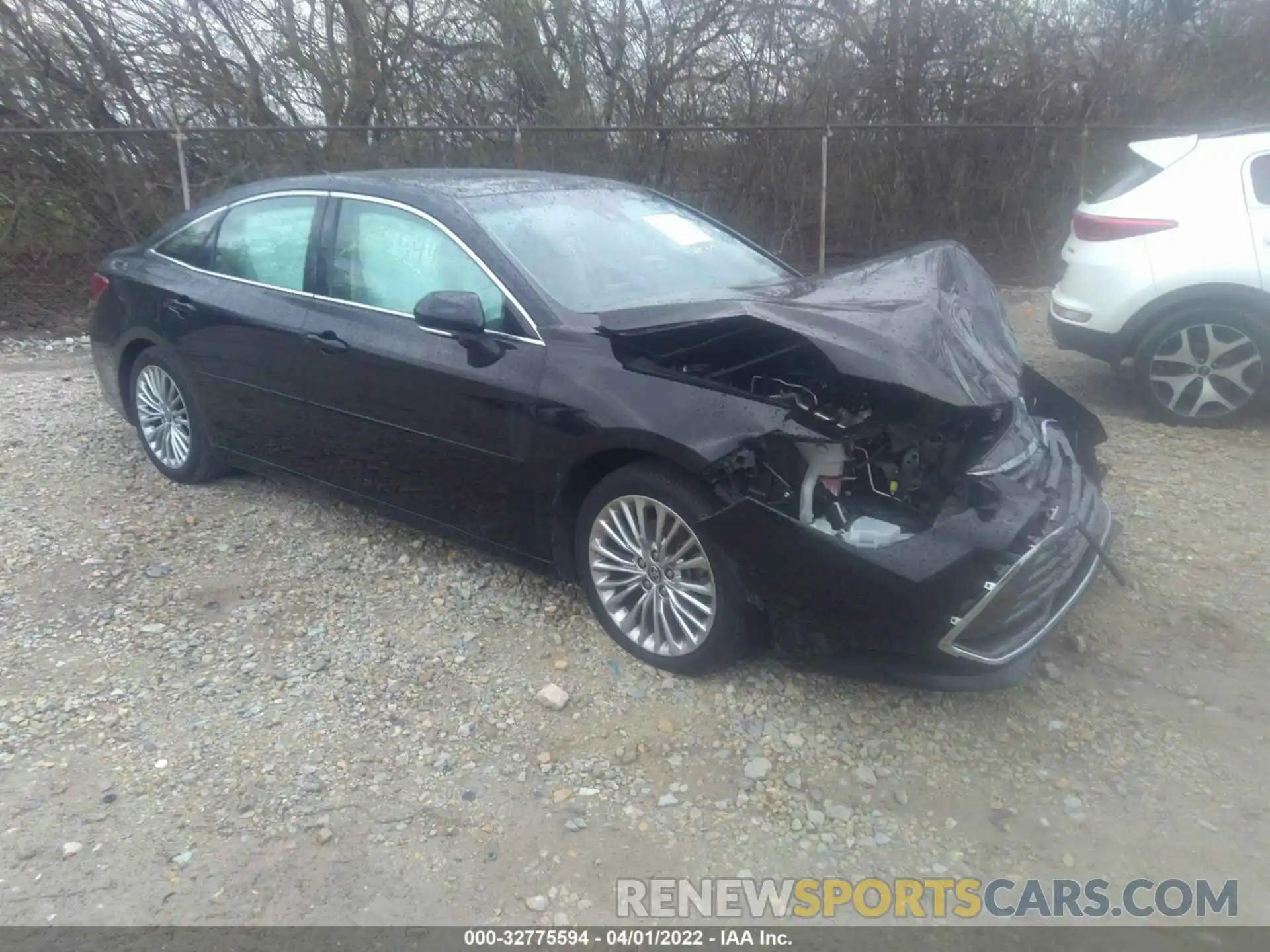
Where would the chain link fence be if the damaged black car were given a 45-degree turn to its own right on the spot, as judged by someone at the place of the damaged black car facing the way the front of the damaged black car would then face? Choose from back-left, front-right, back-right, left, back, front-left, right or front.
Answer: back

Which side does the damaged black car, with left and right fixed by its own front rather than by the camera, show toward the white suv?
left

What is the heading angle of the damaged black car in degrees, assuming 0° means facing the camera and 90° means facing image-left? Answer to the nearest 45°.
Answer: approximately 315°

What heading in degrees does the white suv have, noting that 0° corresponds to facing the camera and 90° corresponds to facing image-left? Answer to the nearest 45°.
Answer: approximately 270°

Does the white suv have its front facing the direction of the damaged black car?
no
